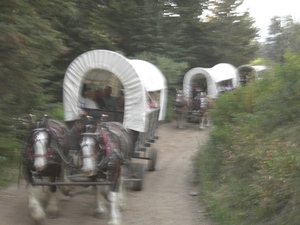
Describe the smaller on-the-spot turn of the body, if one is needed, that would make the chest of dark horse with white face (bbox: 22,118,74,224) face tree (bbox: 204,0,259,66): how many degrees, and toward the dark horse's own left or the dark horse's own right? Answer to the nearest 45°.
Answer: approximately 135° to the dark horse's own left

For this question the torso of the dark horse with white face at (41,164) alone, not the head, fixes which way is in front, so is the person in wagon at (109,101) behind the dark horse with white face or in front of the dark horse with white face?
behind

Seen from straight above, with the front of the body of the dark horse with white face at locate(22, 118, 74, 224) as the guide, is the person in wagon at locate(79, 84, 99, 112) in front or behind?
behind

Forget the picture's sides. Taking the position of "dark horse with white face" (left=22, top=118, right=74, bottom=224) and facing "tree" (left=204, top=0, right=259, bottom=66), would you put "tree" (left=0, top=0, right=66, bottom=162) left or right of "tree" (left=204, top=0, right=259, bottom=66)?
left

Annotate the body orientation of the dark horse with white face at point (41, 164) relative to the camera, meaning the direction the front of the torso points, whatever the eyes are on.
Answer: toward the camera

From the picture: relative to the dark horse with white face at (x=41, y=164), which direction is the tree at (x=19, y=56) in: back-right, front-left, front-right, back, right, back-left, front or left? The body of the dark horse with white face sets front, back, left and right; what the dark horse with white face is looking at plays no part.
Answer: back

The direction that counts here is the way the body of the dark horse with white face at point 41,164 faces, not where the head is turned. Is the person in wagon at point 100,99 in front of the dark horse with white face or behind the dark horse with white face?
behind

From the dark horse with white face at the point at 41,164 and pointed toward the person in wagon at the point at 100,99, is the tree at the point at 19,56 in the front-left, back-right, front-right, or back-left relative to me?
front-left
